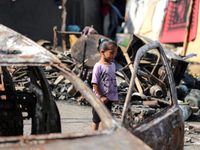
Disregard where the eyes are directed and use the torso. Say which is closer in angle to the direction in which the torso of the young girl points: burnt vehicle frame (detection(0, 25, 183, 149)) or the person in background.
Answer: the burnt vehicle frame

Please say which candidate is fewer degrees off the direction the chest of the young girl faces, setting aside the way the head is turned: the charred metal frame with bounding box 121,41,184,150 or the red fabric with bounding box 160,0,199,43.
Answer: the charred metal frame

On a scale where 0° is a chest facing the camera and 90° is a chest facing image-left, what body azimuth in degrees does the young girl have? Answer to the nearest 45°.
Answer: approximately 315°

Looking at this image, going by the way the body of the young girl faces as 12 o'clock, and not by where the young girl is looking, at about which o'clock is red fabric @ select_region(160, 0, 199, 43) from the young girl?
The red fabric is roughly at 8 o'clock from the young girl.
